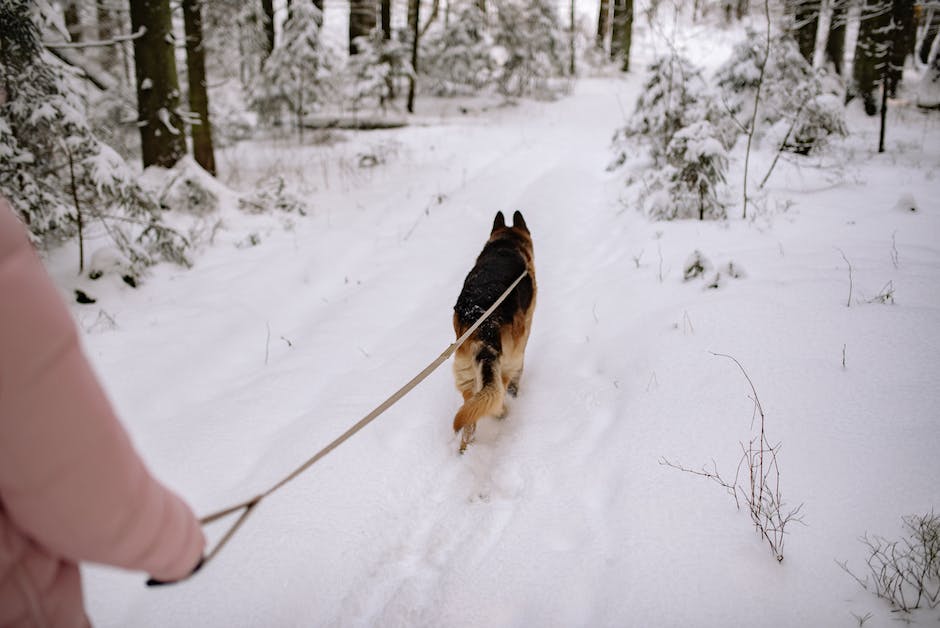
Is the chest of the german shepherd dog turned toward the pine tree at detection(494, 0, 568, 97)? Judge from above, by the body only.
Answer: yes

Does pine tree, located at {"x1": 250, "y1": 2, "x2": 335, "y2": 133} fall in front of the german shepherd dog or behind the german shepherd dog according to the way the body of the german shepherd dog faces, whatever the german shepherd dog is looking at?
in front

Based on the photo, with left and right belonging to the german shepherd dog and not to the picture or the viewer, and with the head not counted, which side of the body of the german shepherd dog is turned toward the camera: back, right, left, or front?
back

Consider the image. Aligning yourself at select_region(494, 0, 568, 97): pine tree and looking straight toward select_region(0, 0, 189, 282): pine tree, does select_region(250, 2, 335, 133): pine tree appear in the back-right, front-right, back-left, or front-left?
front-right

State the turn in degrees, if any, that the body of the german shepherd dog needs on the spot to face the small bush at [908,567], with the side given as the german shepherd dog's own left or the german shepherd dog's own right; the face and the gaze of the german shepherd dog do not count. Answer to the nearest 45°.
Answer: approximately 135° to the german shepherd dog's own right

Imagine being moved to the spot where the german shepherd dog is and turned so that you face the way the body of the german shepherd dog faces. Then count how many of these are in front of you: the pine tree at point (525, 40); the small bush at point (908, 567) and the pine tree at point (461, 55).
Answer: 2

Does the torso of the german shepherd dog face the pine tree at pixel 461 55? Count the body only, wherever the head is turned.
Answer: yes

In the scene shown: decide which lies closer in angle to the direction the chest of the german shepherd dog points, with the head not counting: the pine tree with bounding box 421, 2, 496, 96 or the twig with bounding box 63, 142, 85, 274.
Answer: the pine tree

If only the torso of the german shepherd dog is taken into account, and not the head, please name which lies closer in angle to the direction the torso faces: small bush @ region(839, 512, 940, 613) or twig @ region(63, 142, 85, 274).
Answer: the twig

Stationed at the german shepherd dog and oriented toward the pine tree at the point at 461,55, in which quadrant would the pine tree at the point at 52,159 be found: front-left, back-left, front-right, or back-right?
front-left

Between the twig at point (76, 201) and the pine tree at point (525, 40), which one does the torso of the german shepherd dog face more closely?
the pine tree
